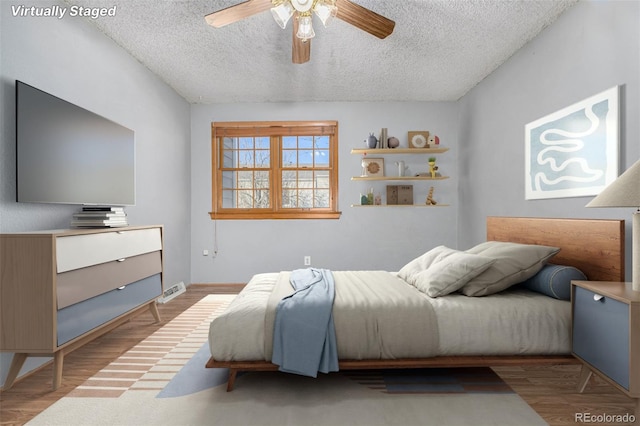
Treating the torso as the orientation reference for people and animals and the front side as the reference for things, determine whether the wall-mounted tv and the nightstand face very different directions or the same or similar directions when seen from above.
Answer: very different directions

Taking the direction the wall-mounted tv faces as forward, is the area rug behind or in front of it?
in front

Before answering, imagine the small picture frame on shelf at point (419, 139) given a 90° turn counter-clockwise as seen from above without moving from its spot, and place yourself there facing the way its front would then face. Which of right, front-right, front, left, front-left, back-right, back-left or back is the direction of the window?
back

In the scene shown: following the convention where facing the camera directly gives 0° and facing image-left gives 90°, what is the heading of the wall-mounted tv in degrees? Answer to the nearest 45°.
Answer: approximately 315°

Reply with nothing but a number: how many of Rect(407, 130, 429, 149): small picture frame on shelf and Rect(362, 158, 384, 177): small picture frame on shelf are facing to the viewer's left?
0

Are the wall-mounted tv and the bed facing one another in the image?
yes

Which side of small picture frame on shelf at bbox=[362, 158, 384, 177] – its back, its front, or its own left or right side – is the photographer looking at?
front

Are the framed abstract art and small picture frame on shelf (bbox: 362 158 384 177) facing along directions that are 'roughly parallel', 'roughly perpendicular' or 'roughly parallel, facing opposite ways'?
roughly perpendicular

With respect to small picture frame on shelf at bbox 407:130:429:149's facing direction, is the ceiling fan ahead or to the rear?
ahead

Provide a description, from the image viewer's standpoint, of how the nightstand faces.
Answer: facing the viewer and to the left of the viewer

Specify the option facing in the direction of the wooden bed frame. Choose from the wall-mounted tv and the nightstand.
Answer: the wall-mounted tv

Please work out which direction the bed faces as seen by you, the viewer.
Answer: facing to the left of the viewer

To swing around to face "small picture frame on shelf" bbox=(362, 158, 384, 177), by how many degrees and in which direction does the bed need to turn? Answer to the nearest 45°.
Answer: approximately 90° to its right

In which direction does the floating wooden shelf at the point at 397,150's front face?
toward the camera
